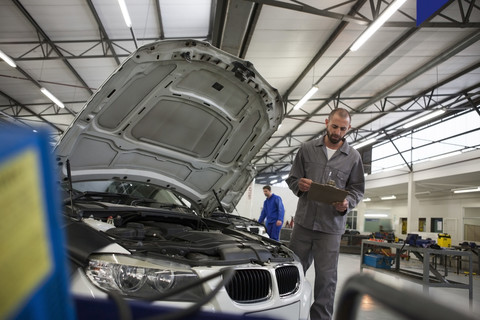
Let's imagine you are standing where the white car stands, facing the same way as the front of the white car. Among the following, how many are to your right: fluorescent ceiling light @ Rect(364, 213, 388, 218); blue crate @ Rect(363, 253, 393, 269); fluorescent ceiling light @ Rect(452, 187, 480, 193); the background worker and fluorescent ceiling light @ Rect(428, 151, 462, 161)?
0

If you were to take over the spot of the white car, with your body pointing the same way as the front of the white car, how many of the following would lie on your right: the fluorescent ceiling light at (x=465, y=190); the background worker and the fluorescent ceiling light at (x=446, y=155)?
0

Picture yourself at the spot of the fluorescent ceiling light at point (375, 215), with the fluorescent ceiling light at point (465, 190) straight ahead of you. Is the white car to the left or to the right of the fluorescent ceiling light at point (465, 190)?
right

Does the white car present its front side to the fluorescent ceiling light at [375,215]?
no

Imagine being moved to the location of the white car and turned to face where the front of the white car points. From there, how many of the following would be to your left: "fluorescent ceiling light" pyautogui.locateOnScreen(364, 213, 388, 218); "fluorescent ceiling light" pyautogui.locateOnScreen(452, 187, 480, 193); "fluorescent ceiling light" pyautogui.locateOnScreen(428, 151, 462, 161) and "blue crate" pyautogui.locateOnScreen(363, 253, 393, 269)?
4

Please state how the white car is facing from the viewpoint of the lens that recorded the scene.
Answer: facing the viewer and to the right of the viewer

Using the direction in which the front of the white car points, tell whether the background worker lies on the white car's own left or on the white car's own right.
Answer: on the white car's own left

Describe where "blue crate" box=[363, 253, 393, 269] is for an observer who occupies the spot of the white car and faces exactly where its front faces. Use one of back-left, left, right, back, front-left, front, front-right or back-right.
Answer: left

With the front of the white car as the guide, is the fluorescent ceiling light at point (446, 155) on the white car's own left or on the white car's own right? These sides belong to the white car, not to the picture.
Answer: on the white car's own left

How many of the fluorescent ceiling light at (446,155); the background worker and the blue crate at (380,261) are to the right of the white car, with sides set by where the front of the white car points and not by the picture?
0

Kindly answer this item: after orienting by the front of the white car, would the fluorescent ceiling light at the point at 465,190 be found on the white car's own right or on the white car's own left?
on the white car's own left
